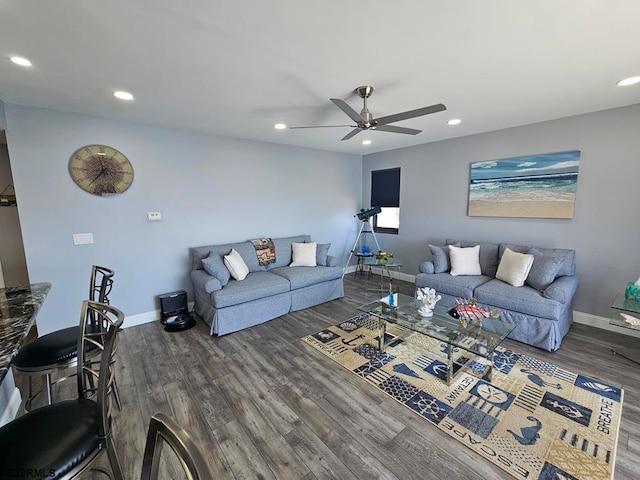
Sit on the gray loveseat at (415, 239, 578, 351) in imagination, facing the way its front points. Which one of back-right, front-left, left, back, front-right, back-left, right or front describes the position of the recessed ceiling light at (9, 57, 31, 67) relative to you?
front

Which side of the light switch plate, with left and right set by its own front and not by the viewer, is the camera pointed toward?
front

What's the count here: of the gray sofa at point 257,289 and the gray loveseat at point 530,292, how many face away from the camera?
0

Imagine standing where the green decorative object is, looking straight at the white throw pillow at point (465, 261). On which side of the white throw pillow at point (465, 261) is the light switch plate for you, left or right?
left

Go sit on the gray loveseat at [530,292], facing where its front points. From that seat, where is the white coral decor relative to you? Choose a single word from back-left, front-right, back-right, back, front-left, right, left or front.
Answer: front

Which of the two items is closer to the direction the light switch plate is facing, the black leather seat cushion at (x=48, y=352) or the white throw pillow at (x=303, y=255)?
the black leather seat cushion

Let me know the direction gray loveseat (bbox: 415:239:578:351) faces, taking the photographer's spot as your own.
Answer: facing the viewer and to the left of the viewer

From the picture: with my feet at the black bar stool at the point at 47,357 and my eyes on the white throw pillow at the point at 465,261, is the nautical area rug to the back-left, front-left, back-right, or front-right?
front-right

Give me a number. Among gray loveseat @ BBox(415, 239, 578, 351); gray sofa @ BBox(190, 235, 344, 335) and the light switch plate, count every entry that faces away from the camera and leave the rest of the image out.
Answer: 0

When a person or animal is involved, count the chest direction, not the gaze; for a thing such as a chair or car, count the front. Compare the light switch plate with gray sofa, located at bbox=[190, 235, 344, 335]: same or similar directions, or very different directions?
same or similar directions

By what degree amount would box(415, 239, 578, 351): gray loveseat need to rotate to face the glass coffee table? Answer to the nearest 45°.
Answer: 0° — it already faces it

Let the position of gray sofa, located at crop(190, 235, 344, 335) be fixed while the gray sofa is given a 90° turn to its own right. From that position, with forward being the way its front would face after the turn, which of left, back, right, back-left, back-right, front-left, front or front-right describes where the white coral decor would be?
left

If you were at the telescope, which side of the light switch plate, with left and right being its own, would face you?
left
